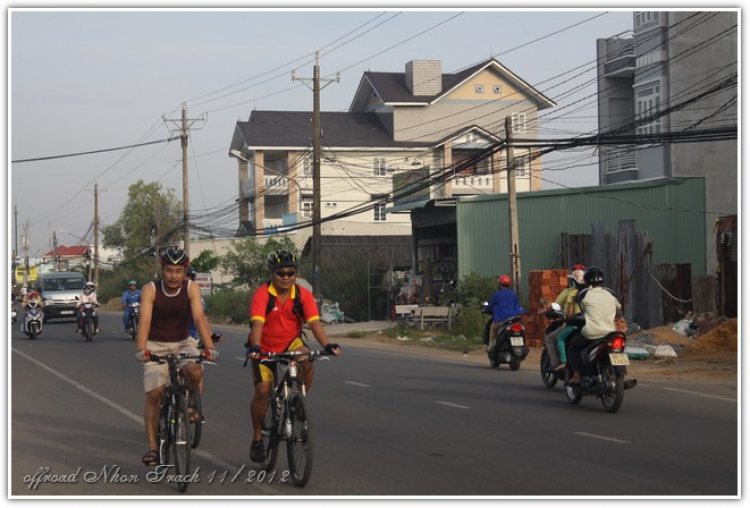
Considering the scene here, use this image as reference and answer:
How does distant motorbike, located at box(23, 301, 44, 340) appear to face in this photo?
toward the camera

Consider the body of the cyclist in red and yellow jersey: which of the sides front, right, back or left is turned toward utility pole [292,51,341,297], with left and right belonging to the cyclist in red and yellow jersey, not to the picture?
back

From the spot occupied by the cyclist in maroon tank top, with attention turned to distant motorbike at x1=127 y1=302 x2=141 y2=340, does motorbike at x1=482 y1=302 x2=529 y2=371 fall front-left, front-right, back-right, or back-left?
front-right

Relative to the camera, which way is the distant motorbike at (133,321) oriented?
toward the camera

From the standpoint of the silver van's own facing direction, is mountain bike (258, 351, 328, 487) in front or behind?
in front

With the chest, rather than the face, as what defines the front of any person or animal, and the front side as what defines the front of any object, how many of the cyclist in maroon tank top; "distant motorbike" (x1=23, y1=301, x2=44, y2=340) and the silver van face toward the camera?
3

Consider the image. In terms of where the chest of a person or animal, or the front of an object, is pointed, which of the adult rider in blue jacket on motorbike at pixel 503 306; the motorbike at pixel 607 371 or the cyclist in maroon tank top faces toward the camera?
the cyclist in maroon tank top

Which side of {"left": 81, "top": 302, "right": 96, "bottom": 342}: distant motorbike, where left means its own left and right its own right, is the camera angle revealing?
front

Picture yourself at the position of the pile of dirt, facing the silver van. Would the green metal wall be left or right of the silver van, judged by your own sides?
right

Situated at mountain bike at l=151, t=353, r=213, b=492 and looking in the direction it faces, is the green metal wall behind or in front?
behind

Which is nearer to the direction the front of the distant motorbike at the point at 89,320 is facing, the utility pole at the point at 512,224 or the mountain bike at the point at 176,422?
the mountain bike

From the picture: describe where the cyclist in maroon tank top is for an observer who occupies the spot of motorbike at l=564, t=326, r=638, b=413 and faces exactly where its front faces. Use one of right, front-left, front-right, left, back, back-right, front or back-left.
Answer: left
